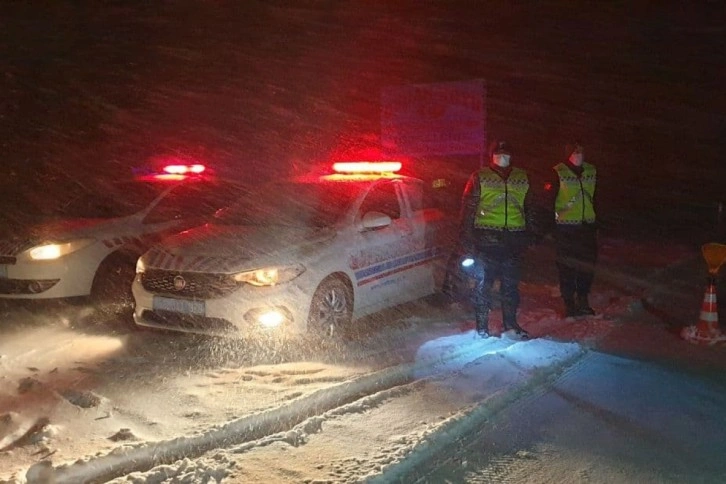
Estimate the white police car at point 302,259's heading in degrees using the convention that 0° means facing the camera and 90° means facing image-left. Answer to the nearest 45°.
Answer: approximately 45°

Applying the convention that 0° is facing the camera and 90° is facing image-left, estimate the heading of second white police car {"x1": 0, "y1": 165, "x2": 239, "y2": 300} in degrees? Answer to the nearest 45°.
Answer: approximately 45°

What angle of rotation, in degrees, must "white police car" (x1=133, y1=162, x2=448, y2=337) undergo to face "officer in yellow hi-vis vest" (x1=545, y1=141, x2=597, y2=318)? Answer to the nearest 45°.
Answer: approximately 135° to its left

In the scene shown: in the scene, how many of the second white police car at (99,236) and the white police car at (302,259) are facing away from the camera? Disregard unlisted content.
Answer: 0

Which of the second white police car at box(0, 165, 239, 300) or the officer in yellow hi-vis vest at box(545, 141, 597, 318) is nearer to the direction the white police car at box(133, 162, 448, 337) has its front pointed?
the second white police car

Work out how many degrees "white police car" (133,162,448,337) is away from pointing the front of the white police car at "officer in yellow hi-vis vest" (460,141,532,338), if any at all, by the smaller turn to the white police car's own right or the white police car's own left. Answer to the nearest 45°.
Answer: approximately 135° to the white police car's own left

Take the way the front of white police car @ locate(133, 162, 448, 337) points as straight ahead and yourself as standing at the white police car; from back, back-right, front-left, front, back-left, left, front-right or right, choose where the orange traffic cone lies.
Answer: back-left

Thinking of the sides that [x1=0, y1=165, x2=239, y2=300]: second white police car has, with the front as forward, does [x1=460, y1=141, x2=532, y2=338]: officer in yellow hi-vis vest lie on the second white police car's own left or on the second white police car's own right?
on the second white police car's own left

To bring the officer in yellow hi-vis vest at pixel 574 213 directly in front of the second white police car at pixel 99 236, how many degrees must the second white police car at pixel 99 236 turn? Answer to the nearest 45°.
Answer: approximately 135° to its left
